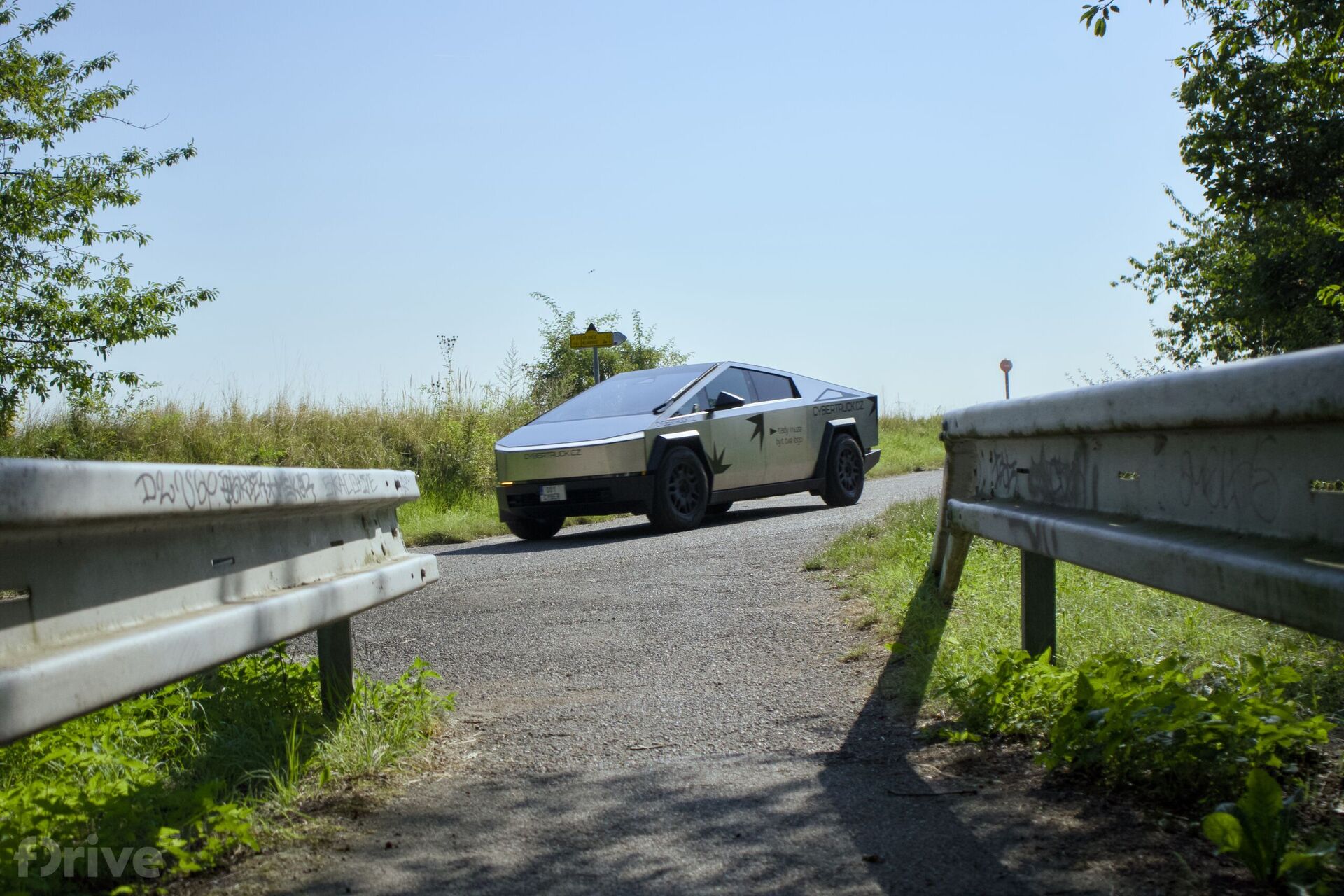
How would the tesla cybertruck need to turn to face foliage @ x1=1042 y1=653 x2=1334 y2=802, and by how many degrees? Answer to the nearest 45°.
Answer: approximately 45° to its left

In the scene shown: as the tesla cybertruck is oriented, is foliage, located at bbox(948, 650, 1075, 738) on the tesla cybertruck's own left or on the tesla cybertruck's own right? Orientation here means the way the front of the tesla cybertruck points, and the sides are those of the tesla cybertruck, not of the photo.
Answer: on the tesla cybertruck's own left

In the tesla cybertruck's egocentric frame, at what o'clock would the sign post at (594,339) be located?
The sign post is roughly at 4 o'clock from the tesla cybertruck.

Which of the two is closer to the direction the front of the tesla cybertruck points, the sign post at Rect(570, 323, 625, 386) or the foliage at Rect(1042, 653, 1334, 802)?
the foliage

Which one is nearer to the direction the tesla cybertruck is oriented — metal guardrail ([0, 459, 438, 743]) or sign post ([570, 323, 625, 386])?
the metal guardrail

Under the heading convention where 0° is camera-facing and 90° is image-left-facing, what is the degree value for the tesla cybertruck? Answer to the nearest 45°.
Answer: approximately 45°
